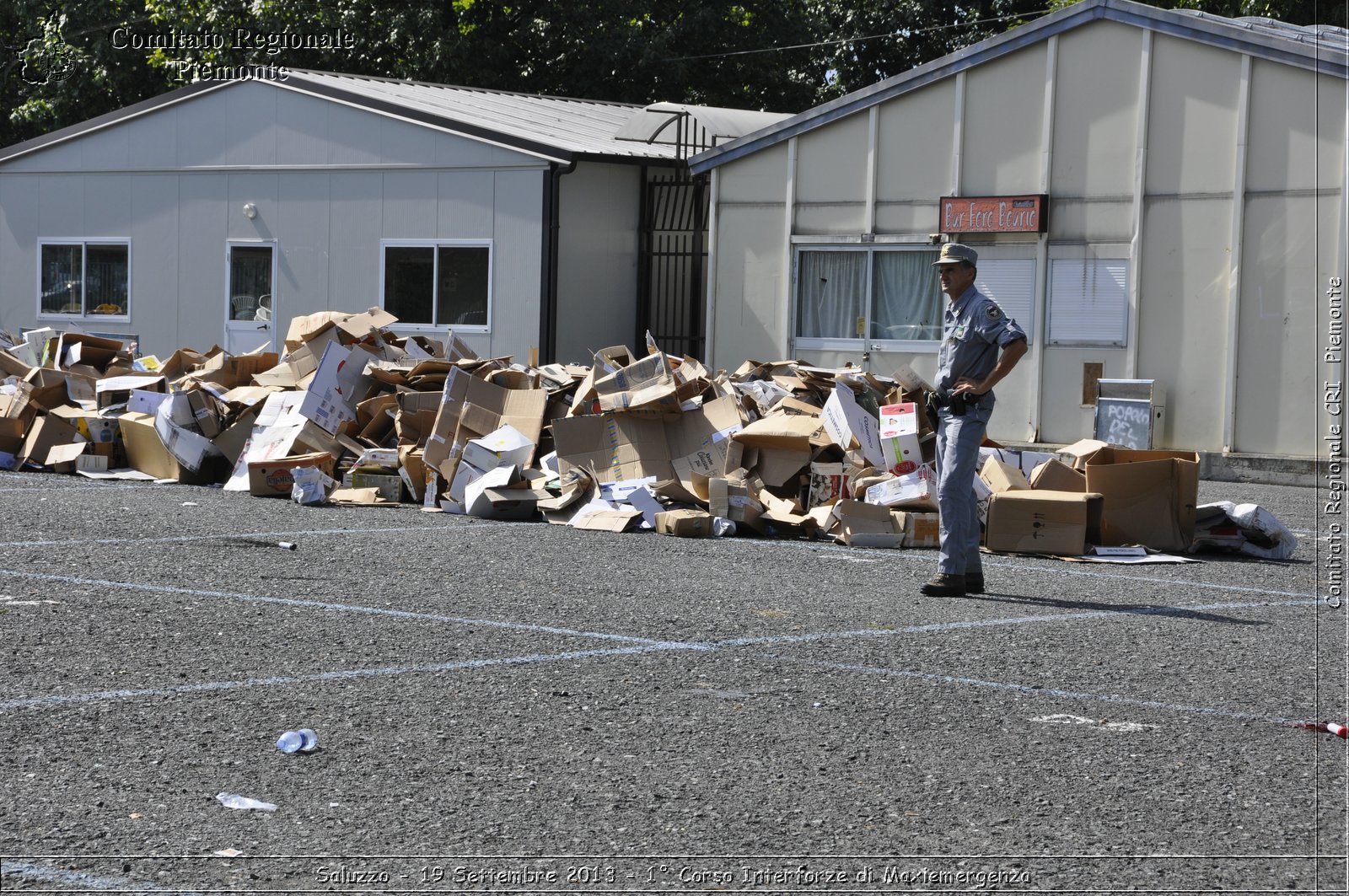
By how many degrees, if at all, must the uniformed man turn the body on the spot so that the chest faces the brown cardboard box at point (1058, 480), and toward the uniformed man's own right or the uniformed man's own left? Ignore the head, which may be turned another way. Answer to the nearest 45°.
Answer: approximately 135° to the uniformed man's own right

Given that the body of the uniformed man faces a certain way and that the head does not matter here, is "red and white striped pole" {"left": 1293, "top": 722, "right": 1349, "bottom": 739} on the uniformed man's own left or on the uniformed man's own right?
on the uniformed man's own left

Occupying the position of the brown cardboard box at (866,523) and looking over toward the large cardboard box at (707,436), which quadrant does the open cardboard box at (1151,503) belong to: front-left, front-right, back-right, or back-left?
back-right

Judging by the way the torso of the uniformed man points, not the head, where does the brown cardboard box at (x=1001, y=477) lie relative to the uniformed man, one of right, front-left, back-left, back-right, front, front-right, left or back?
back-right

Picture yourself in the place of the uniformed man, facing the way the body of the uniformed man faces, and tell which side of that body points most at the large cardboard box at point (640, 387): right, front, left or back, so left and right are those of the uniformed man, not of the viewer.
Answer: right

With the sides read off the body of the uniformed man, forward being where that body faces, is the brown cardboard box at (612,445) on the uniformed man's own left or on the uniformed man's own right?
on the uniformed man's own right

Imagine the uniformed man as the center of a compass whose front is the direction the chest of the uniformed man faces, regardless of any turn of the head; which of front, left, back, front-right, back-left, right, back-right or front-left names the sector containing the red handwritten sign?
back-right

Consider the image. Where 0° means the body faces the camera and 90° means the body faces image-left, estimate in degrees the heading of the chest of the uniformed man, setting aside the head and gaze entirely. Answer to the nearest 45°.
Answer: approximately 45°

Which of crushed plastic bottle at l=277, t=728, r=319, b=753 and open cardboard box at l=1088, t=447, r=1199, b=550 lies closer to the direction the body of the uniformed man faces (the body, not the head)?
the crushed plastic bottle

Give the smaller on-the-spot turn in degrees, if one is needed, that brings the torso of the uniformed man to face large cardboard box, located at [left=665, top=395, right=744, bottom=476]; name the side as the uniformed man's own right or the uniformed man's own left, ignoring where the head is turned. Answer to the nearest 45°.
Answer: approximately 90° to the uniformed man's own right

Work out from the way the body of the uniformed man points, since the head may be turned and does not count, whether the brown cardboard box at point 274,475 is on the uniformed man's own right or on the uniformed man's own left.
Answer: on the uniformed man's own right
